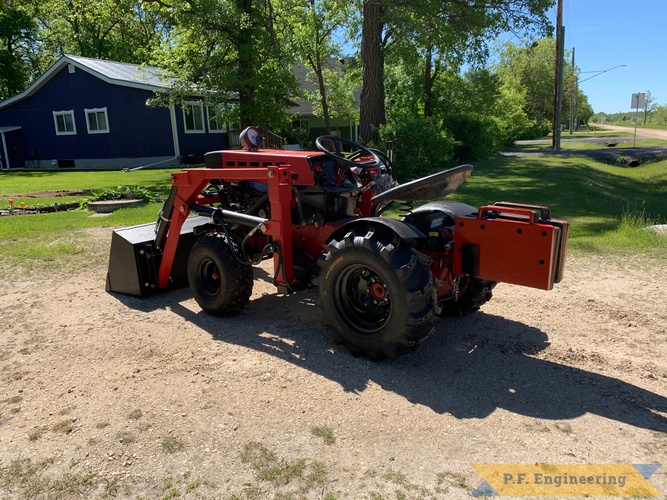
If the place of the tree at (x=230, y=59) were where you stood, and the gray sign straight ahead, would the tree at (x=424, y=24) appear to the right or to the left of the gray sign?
right

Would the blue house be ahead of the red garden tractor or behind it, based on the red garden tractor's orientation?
ahead

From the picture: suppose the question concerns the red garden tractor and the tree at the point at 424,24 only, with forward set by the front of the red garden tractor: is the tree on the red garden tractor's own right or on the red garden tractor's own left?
on the red garden tractor's own right

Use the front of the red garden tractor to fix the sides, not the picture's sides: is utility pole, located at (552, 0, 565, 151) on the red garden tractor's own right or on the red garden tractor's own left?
on the red garden tractor's own right

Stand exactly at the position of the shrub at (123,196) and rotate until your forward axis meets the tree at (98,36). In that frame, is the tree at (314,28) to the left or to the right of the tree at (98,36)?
right

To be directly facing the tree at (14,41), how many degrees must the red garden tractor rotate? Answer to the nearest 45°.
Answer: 0° — it already faces it

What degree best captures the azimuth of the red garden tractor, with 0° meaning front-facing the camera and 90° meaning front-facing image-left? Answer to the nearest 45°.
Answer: approximately 135°

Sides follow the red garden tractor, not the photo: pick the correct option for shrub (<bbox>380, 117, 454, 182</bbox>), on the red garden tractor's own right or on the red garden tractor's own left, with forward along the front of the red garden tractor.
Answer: on the red garden tractor's own right

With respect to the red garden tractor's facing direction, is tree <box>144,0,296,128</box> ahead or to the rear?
ahead

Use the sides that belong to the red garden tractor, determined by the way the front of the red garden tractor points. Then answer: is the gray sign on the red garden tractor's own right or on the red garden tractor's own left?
on the red garden tractor's own right

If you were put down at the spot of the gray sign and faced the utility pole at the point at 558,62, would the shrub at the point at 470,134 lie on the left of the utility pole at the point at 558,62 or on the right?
left

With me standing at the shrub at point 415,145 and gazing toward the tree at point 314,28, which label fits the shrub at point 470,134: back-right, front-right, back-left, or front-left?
front-right

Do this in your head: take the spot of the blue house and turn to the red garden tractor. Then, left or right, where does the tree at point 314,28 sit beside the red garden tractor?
left

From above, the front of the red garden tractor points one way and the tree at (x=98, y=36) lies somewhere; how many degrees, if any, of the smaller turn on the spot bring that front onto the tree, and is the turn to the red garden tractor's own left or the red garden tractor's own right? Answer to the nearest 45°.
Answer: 0° — it already faces it

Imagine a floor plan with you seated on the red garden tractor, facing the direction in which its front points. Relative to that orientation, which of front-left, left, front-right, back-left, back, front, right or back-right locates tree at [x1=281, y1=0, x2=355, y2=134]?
front-right
